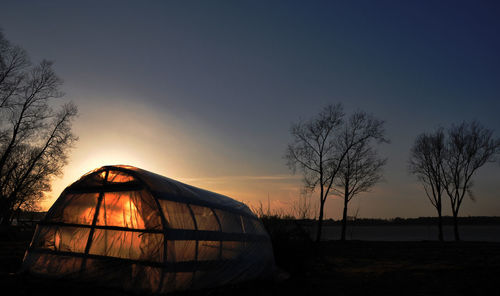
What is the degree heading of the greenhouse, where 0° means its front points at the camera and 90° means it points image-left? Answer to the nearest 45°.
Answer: approximately 45°
